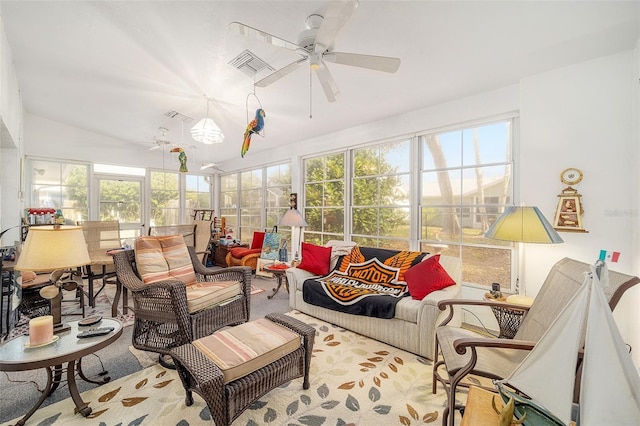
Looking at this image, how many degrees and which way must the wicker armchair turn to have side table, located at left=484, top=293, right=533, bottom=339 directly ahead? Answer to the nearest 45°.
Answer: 0° — it already faces it

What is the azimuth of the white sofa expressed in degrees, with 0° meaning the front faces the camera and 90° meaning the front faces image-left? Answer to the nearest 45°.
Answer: approximately 45°

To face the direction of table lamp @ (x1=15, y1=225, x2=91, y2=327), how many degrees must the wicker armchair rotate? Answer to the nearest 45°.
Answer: approximately 90° to its right

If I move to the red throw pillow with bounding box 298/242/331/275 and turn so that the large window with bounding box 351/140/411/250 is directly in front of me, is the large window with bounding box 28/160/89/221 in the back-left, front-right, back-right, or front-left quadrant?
back-left

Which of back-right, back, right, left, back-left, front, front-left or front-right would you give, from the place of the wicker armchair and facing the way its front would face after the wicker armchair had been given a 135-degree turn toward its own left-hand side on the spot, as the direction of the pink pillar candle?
back-left

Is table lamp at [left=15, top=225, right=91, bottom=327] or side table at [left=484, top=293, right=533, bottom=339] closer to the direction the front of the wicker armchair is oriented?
the side table

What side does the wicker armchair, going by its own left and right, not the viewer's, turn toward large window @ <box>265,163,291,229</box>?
left

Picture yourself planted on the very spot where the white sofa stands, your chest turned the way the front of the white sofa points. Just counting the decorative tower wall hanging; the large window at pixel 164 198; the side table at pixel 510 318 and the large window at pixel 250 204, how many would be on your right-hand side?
2

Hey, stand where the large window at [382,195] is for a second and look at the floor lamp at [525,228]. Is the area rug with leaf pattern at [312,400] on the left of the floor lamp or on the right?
right

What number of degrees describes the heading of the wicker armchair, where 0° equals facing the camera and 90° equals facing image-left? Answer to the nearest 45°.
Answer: approximately 315°

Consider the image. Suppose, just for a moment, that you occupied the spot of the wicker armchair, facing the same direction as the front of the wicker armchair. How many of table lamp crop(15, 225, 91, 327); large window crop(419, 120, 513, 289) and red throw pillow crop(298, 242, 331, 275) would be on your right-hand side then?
1

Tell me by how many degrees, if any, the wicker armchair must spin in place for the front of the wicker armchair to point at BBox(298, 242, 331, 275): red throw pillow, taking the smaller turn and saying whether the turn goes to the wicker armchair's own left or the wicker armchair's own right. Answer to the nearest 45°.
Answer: approximately 45° to the wicker armchair's own left
